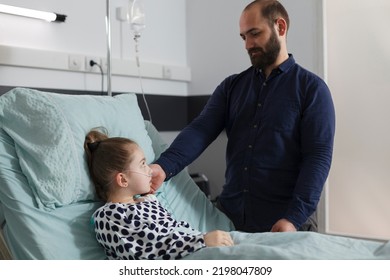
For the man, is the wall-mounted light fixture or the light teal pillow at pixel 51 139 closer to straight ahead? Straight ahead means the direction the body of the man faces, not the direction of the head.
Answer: the light teal pillow

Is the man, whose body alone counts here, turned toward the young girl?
yes

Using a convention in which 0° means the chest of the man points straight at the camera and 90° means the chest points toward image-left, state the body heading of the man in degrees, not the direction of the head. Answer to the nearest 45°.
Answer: approximately 45°

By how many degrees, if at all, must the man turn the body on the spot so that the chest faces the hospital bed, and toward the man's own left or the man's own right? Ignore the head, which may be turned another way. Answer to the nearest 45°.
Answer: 0° — they already face it

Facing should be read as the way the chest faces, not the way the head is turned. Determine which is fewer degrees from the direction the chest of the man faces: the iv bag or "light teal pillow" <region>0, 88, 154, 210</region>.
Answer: the light teal pillow

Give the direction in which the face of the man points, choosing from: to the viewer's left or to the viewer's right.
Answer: to the viewer's left

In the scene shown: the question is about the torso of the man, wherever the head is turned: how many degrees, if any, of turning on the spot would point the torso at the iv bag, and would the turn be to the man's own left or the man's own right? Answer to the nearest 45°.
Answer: approximately 90° to the man's own right

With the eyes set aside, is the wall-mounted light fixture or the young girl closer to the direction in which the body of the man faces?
the young girl

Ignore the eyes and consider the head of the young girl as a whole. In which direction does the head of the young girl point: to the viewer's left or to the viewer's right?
to the viewer's right
